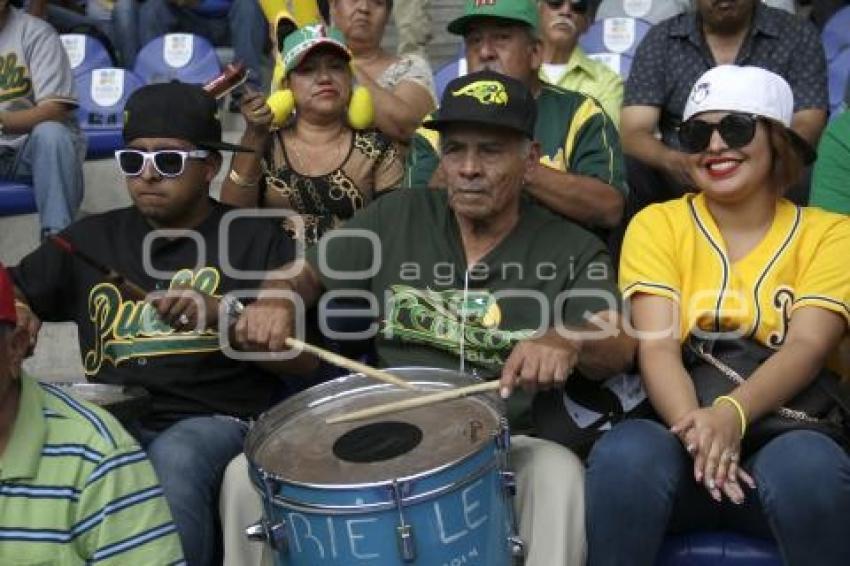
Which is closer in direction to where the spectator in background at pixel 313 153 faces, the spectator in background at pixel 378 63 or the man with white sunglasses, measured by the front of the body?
the man with white sunglasses

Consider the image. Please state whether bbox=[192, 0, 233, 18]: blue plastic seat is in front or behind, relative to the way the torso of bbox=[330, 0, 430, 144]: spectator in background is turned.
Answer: behind

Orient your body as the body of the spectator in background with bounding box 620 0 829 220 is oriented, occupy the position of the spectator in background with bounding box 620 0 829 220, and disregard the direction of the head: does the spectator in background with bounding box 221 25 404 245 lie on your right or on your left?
on your right

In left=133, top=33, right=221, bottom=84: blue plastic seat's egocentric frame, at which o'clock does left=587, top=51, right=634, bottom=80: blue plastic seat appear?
left=587, top=51, right=634, bottom=80: blue plastic seat is roughly at 10 o'clock from left=133, top=33, right=221, bottom=84: blue plastic seat.

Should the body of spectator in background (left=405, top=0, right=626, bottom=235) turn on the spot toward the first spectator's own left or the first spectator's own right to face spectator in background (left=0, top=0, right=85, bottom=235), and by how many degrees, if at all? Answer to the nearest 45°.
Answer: approximately 90° to the first spectator's own right

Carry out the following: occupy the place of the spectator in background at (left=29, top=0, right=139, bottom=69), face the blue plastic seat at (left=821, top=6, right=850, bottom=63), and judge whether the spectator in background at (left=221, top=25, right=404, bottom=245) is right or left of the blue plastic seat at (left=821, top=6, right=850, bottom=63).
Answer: right

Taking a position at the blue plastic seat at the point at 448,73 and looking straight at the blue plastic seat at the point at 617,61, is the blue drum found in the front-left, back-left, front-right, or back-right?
back-right

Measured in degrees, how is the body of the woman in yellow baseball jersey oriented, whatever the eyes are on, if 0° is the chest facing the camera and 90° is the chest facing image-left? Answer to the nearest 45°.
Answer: approximately 0°

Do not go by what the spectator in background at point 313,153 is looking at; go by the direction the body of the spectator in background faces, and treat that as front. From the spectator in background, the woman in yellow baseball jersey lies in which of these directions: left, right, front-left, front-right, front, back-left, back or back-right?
front-left
